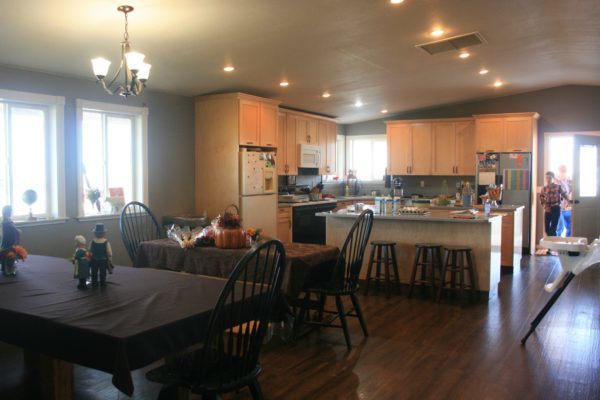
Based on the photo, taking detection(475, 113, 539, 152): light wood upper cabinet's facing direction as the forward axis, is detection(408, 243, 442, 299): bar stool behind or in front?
in front

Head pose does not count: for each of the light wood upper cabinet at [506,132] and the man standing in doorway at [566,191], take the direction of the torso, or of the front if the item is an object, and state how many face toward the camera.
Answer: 2

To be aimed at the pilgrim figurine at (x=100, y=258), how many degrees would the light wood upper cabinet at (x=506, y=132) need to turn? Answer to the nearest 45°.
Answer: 0° — it already faces it

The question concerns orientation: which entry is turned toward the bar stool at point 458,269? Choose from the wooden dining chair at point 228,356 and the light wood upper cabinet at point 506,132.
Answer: the light wood upper cabinet

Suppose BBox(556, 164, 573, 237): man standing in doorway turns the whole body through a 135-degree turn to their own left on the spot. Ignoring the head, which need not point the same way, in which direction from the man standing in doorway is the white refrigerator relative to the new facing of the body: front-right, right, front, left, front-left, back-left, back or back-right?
back

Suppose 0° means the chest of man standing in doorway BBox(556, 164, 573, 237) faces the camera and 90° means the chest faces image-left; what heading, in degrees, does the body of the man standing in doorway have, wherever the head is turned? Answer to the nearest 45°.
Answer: approximately 0°

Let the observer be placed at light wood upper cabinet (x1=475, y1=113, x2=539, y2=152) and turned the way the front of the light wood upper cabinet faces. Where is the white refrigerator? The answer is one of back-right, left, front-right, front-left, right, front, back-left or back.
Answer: front-right

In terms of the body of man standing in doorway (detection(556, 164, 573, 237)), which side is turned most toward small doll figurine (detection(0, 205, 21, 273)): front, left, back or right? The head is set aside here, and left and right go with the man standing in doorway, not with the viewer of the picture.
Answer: front

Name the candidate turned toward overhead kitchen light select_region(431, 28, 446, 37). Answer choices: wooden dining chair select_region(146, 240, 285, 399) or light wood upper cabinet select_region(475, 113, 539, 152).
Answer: the light wood upper cabinet
